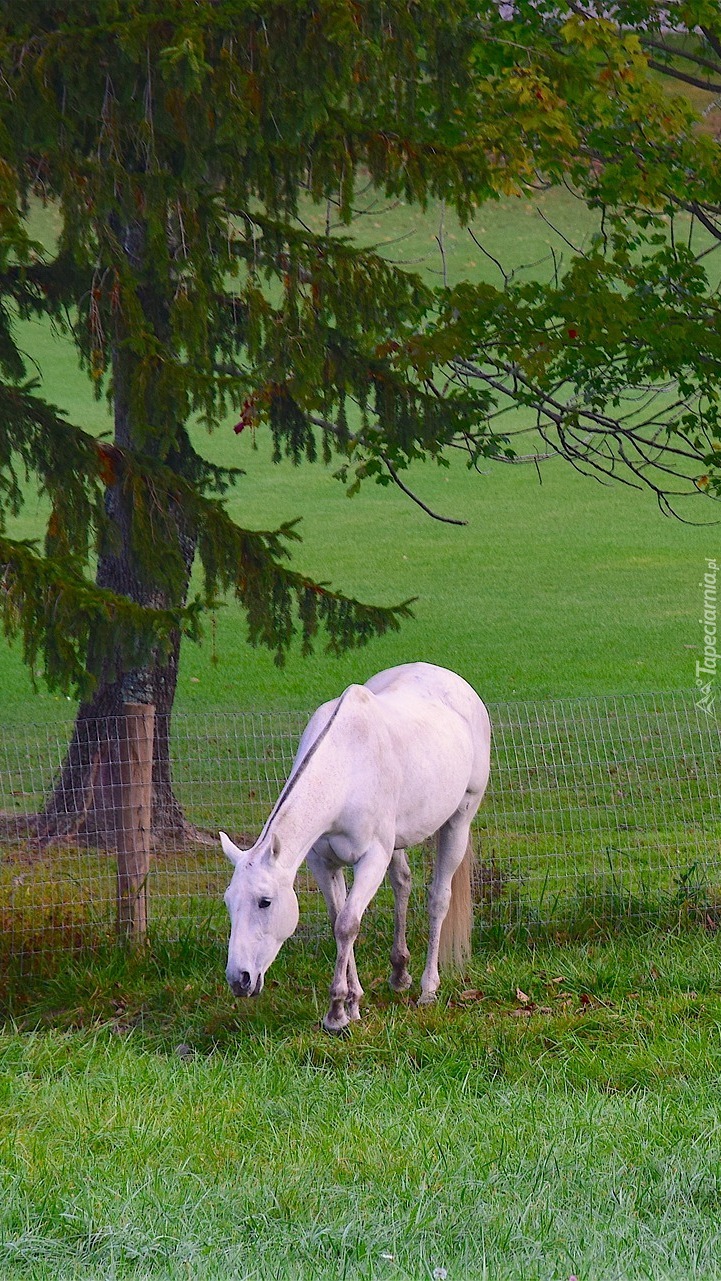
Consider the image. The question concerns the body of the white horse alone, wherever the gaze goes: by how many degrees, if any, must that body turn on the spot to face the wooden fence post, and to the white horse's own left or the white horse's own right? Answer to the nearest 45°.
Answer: approximately 90° to the white horse's own right

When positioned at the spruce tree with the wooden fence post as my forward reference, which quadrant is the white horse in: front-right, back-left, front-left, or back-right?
front-left

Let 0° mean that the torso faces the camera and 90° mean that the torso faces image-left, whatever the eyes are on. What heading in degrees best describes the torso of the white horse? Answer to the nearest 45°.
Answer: approximately 45°

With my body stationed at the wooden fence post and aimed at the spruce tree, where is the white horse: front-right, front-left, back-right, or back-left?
back-right

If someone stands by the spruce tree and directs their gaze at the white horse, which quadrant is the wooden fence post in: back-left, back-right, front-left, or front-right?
front-right

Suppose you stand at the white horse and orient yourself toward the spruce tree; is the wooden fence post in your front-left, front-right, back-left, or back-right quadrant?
front-left
